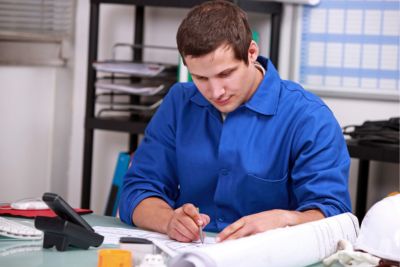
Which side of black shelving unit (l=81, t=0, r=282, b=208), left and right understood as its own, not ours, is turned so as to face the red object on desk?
front

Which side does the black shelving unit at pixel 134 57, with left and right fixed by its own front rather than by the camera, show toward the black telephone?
front

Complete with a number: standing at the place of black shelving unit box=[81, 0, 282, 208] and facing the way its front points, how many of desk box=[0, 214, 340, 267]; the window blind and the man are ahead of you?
2

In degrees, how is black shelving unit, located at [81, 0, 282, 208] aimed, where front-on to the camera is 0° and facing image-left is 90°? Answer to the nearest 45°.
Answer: approximately 0°

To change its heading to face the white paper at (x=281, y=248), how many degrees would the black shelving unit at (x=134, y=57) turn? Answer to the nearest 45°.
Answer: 0° — it already faces it

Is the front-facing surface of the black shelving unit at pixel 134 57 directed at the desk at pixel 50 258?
yes
